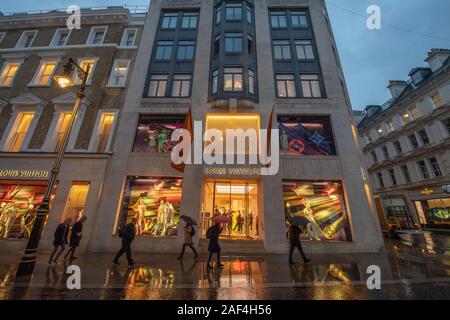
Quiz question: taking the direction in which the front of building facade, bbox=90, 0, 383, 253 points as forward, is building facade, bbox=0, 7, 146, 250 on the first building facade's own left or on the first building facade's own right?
on the first building facade's own right

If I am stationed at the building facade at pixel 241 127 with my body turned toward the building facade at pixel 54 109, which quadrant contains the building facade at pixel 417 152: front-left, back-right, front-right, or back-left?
back-right

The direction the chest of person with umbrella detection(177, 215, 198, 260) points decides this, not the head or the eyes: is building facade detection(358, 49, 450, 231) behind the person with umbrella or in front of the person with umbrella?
behind

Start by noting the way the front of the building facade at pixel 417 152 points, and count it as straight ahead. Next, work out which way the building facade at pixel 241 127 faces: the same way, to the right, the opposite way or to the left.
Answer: to the left

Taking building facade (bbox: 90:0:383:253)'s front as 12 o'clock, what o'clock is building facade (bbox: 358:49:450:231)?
building facade (bbox: 358:49:450:231) is roughly at 8 o'clock from building facade (bbox: 90:0:383:253).

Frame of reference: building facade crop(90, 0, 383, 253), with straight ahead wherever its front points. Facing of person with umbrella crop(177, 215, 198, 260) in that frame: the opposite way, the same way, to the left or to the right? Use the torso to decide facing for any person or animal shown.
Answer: to the right

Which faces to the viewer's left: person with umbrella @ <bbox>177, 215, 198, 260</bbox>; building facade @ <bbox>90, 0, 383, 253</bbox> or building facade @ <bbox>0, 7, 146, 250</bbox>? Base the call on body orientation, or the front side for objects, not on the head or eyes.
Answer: the person with umbrella

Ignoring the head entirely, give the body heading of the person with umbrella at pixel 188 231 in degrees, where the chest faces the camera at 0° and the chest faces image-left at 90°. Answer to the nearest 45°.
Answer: approximately 90°

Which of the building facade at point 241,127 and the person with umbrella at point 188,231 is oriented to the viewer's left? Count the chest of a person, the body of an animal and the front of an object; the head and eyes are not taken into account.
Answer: the person with umbrella

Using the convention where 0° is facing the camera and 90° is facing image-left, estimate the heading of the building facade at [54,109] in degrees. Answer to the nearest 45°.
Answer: approximately 0°

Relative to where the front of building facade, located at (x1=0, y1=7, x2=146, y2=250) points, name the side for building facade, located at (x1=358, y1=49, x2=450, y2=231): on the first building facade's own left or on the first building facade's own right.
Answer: on the first building facade's own left
